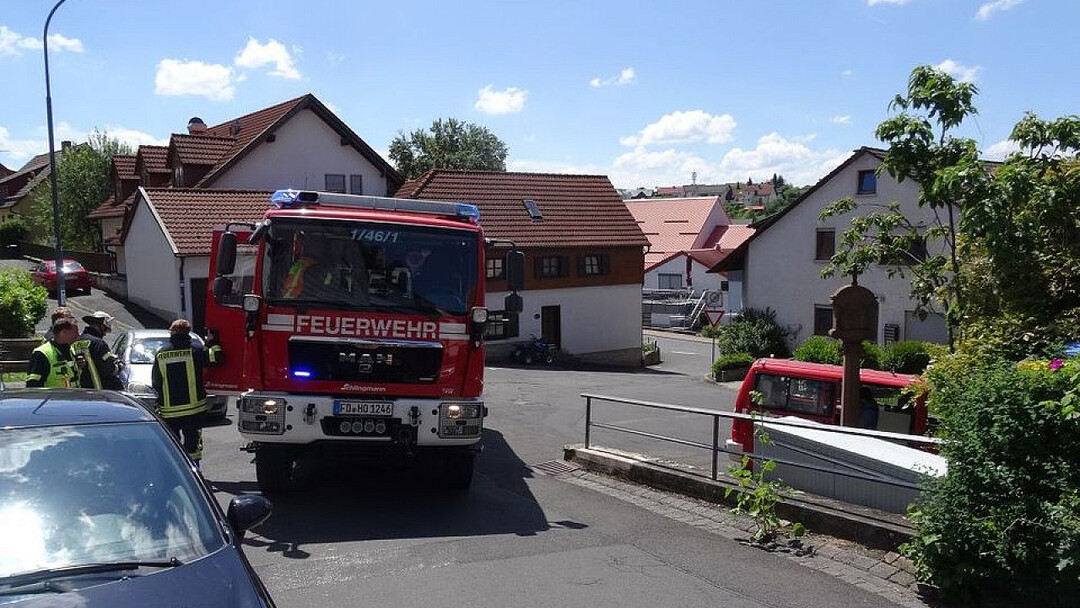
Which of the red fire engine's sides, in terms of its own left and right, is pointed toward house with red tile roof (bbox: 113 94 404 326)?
back

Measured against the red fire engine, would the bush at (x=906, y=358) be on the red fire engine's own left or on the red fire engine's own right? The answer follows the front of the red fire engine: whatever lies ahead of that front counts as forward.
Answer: on the red fire engine's own left

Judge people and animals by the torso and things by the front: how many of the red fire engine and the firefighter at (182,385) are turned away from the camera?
1

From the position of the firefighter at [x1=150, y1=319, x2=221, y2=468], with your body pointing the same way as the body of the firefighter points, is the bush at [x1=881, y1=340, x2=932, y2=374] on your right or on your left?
on your right

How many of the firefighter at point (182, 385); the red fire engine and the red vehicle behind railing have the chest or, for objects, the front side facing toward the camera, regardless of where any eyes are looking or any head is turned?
1

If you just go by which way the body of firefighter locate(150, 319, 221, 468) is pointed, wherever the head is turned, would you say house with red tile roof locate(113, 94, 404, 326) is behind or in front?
in front

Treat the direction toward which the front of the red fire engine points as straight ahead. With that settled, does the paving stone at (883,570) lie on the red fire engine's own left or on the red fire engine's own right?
on the red fire engine's own left

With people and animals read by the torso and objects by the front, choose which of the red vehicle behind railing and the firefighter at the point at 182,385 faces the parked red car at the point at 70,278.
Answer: the firefighter

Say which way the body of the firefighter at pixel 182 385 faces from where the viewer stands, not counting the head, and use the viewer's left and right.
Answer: facing away from the viewer

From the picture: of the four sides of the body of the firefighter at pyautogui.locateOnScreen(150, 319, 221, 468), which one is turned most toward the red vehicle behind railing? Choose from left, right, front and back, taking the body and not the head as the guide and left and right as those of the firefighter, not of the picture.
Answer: right

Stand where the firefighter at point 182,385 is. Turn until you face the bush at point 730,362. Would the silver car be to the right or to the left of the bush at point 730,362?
left
